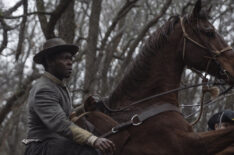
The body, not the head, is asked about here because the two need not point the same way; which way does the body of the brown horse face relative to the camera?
to the viewer's right
